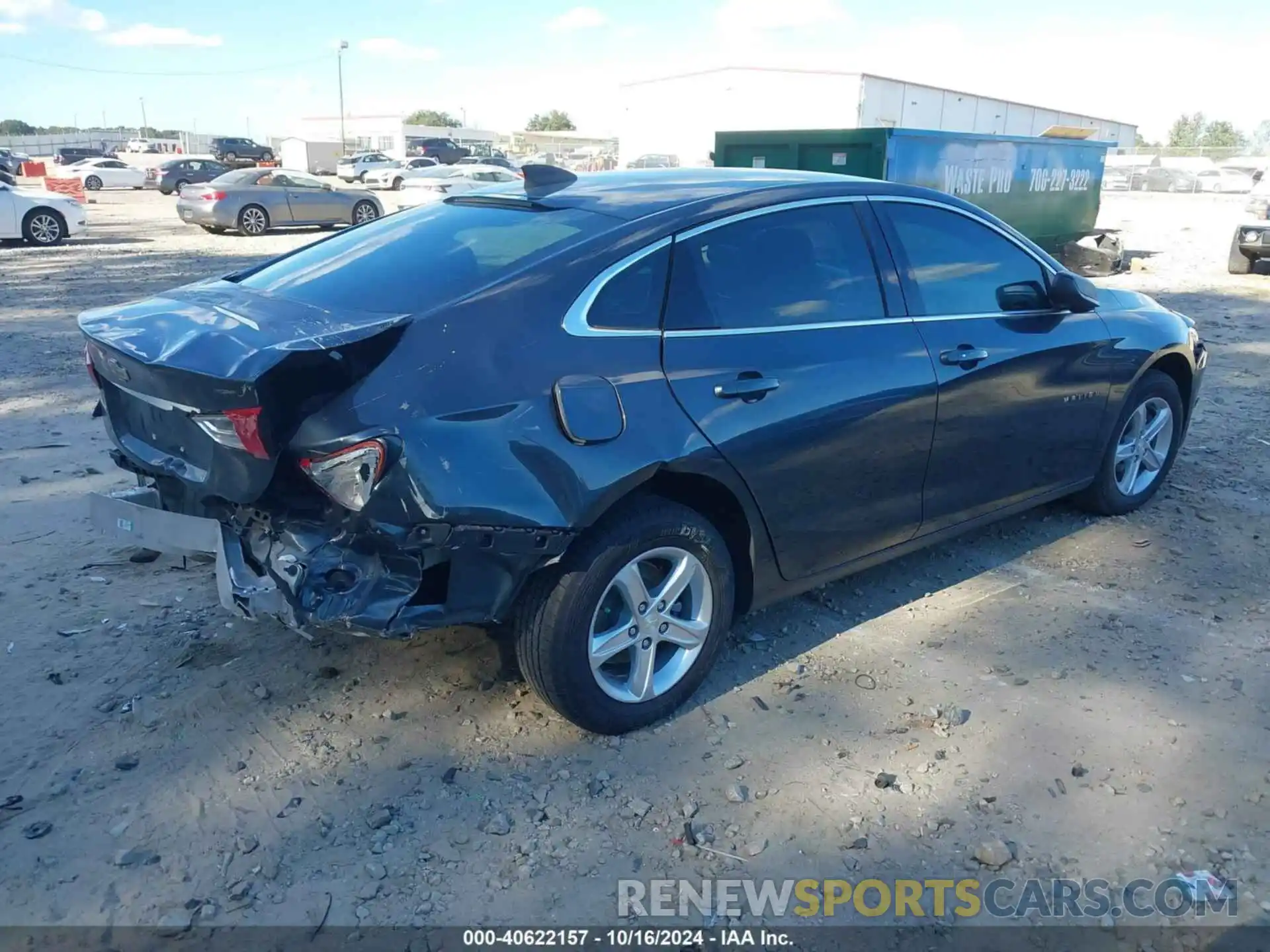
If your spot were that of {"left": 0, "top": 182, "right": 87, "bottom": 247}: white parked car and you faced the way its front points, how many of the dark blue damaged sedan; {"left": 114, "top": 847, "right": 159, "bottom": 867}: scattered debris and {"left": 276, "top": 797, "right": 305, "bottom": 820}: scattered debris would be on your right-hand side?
3

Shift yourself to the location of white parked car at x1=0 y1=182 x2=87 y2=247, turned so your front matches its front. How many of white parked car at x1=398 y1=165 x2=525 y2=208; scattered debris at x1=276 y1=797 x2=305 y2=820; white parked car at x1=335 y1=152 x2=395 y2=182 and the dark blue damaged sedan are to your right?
2

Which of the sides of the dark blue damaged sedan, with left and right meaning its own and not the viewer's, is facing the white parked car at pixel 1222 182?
front

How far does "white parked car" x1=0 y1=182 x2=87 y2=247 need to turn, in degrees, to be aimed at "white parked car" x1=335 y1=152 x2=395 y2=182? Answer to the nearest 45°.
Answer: approximately 45° to its left

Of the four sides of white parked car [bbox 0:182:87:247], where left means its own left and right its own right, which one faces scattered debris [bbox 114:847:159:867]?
right

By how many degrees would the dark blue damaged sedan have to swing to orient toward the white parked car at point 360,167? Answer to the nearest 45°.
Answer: approximately 45° to its left

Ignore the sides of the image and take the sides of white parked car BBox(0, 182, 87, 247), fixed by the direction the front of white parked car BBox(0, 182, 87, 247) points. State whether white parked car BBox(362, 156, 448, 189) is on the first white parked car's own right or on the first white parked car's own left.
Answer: on the first white parked car's own left

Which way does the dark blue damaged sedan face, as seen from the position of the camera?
facing away from the viewer and to the right of the viewer

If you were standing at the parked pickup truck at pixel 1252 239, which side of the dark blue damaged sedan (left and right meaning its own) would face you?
front

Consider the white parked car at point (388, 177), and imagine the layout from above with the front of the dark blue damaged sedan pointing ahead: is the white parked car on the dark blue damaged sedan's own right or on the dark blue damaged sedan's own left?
on the dark blue damaged sedan's own left

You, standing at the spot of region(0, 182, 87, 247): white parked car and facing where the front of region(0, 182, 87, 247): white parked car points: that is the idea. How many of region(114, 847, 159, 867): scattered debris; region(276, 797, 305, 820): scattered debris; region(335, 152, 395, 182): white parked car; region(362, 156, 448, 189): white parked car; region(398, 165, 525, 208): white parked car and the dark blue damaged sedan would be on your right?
3

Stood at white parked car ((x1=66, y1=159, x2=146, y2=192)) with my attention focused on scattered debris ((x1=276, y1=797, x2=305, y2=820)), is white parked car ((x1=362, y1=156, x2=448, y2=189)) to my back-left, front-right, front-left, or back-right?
front-left

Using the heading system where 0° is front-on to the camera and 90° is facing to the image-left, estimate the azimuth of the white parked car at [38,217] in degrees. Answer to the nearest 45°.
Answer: approximately 270°

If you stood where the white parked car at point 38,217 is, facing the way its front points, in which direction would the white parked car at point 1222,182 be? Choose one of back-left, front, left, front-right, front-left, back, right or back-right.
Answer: front

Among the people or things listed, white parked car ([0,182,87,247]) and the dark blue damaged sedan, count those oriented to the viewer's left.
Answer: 0
